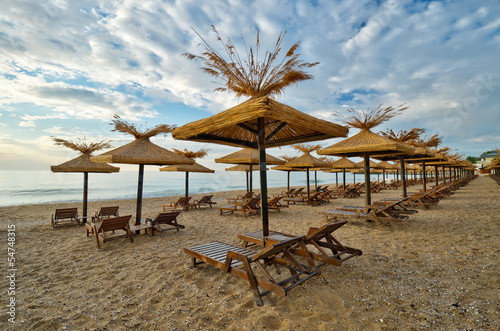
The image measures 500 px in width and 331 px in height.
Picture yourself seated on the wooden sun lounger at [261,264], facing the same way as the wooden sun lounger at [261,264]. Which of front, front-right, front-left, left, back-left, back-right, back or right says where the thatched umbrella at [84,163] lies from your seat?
front

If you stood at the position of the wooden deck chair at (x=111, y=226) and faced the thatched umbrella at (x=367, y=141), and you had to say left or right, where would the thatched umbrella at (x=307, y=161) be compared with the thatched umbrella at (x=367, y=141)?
left

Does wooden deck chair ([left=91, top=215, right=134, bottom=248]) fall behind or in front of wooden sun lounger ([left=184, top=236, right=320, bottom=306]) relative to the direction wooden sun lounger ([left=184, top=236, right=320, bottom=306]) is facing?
in front

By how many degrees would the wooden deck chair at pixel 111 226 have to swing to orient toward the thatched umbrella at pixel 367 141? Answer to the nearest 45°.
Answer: approximately 135° to its right

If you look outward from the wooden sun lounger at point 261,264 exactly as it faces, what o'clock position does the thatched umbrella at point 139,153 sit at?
The thatched umbrella is roughly at 12 o'clock from the wooden sun lounger.

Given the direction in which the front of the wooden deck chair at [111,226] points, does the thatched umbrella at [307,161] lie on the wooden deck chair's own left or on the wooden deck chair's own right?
on the wooden deck chair's own right

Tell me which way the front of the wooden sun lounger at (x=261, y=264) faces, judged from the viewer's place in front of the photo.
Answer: facing away from the viewer and to the left of the viewer

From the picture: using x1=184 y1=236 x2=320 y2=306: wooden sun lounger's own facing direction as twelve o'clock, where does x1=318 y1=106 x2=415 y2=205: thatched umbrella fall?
The thatched umbrella is roughly at 3 o'clock from the wooden sun lounger.

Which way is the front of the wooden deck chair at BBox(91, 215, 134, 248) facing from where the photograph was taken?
facing away from the viewer and to the left of the viewer

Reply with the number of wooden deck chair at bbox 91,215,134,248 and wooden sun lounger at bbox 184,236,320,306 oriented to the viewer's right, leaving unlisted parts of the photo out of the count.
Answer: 0

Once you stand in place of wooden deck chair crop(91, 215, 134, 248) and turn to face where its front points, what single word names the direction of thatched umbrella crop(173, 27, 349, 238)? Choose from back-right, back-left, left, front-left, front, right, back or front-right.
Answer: back

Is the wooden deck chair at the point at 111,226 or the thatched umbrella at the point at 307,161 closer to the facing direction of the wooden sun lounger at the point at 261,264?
the wooden deck chair
